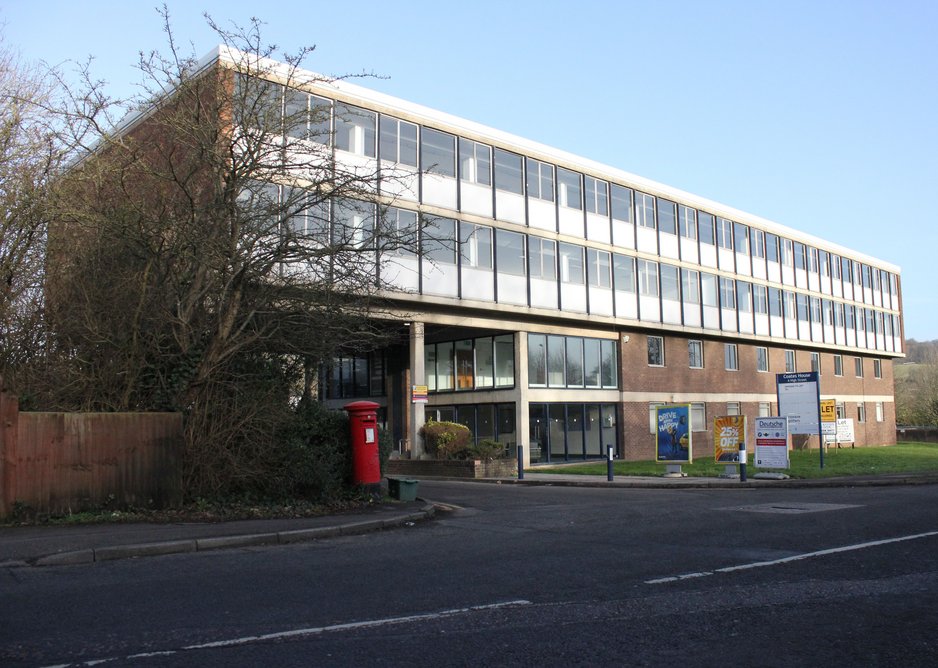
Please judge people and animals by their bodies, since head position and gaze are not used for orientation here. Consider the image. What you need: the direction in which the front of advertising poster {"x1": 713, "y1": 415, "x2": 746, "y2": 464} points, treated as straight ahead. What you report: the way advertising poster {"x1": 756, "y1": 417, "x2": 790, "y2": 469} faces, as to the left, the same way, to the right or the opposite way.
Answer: the same way

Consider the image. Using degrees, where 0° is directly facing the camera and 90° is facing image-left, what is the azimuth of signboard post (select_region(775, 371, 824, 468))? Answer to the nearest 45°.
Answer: approximately 0°

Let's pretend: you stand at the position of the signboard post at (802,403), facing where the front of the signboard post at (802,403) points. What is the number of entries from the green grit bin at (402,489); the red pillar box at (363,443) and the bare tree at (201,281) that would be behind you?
0

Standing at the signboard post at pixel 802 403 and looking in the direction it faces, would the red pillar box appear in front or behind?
in front

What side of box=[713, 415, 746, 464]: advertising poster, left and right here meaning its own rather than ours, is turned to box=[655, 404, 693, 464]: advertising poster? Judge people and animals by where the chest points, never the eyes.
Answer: right

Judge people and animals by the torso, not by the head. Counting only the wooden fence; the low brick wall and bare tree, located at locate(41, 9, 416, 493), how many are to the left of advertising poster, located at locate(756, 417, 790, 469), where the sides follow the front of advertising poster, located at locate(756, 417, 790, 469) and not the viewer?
0

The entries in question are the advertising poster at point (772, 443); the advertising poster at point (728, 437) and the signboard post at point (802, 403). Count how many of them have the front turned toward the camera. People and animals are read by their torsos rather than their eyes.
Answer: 3

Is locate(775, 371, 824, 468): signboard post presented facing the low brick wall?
no

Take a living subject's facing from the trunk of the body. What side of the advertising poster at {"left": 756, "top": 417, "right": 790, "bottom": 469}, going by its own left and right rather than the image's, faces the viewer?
front

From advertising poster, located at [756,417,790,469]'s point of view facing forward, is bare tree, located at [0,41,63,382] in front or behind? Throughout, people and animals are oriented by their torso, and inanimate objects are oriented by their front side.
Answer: in front

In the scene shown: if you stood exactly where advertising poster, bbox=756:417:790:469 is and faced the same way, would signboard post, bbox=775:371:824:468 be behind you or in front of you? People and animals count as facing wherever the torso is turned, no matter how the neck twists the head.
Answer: behind

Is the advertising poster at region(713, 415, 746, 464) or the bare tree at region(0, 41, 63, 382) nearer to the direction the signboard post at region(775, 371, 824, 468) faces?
the bare tree

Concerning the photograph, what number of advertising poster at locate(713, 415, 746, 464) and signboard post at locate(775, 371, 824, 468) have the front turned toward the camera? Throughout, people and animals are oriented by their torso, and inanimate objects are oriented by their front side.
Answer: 2

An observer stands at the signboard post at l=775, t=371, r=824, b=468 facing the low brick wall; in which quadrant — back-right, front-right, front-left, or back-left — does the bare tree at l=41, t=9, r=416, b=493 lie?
front-left

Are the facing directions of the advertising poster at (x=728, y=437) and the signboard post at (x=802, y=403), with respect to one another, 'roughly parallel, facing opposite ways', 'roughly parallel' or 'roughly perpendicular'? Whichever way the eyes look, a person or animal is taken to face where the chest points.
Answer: roughly parallel

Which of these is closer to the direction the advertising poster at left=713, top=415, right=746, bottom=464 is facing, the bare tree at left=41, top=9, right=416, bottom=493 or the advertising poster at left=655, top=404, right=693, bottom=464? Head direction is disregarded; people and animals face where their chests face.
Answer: the bare tree

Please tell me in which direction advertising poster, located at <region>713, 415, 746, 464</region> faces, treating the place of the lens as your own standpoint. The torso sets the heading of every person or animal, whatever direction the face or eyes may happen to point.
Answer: facing the viewer
